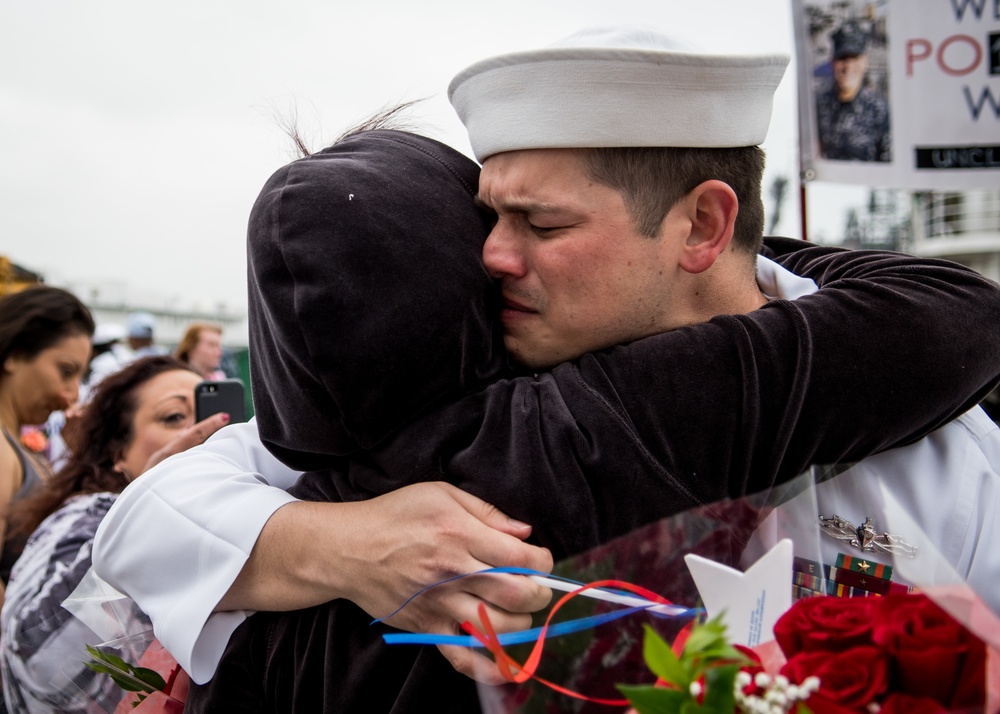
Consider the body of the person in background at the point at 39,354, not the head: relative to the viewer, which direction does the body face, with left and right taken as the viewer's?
facing to the right of the viewer

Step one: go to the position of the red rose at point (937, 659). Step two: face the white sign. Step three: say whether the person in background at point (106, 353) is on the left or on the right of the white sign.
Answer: left

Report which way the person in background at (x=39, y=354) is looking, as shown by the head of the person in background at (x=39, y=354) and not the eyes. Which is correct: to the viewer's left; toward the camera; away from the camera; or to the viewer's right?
to the viewer's right

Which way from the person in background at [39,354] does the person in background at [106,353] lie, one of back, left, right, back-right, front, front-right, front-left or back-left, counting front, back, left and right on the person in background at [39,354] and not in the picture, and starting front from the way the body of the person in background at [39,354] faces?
left

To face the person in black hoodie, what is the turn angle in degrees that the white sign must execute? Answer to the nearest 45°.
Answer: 0° — it already faces them

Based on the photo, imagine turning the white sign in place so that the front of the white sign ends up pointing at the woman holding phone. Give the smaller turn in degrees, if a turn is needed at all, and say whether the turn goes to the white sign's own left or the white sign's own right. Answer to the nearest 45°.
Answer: approximately 45° to the white sign's own right

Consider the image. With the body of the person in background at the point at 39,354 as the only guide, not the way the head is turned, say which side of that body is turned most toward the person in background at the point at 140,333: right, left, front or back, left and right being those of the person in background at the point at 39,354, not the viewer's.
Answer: left

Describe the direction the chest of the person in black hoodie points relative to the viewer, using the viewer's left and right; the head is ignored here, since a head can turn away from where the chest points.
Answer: facing away from the viewer and to the right of the viewer

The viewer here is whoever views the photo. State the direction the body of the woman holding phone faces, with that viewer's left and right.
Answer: facing to the right of the viewer

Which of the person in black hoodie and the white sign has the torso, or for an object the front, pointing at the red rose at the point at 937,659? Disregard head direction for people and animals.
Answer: the white sign

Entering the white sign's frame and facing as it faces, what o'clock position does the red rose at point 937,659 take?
The red rose is roughly at 12 o'clock from the white sign.

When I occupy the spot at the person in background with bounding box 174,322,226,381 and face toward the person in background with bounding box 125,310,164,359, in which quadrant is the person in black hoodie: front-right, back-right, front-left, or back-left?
back-left

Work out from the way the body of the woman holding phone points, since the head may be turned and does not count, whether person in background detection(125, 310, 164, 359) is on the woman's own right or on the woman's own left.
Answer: on the woman's own left

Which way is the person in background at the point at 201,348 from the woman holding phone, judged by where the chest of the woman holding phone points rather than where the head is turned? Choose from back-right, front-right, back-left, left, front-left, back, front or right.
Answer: left
